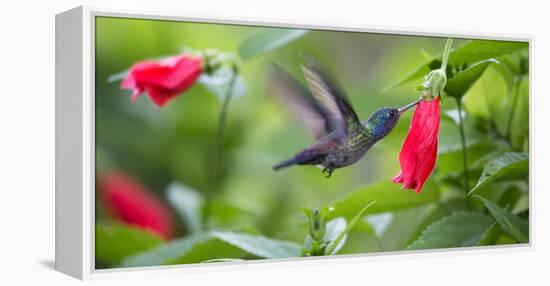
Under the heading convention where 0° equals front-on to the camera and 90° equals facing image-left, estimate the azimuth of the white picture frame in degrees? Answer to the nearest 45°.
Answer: approximately 315°
